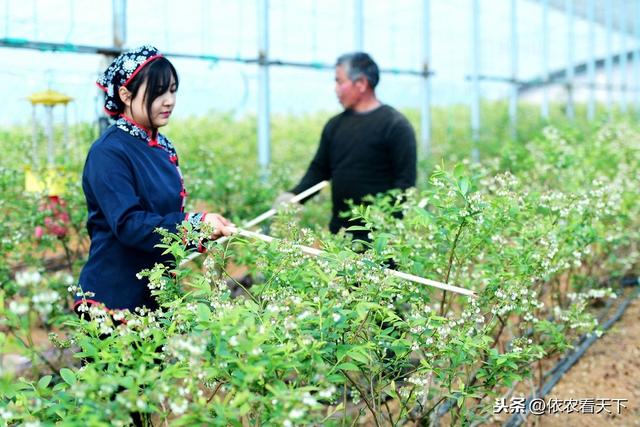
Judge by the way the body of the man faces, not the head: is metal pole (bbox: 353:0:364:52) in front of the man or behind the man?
behind

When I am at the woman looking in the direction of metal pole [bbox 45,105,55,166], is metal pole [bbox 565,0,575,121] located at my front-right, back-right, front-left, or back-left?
front-right

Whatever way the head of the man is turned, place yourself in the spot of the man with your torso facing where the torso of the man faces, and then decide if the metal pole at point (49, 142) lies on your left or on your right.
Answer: on your right

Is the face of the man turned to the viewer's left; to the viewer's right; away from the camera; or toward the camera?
to the viewer's left

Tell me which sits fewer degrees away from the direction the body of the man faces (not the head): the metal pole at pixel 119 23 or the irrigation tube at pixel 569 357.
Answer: the metal pole

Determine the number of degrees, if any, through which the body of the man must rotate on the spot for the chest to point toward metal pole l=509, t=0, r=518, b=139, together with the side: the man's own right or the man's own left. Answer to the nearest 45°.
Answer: approximately 135° to the man's own right

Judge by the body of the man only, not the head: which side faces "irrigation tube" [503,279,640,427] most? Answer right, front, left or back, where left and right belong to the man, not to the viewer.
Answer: left

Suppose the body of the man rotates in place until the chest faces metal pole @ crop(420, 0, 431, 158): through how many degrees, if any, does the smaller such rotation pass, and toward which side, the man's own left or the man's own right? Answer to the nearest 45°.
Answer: approximately 135° to the man's own right

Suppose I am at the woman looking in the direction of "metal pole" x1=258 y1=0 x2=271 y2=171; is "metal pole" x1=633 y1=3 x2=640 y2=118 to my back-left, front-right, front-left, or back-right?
front-right

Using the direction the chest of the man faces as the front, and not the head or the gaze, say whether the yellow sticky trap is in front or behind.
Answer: in front

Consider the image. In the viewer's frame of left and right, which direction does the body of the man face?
facing the viewer and to the left of the viewer

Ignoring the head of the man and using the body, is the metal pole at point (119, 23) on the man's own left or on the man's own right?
on the man's own right
